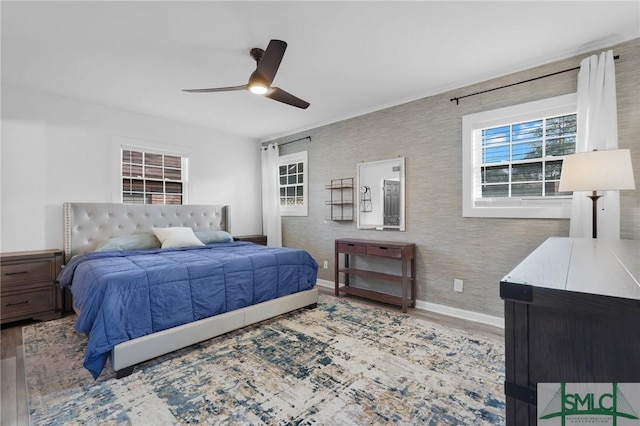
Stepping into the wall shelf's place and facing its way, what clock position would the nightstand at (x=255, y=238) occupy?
The nightstand is roughly at 2 o'clock from the wall shelf.

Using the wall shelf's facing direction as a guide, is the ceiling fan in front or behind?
in front

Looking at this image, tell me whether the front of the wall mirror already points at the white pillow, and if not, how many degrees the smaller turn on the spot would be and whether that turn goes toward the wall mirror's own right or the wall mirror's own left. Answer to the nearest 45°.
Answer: approximately 45° to the wall mirror's own right

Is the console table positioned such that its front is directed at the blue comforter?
yes

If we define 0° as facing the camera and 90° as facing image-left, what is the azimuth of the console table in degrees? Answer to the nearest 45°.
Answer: approximately 45°

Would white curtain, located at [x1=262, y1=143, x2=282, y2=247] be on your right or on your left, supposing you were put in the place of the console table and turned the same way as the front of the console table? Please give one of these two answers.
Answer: on your right

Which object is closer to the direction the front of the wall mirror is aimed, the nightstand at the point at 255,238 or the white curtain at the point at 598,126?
the nightstand

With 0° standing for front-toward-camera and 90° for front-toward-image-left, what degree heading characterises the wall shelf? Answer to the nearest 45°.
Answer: approximately 45°

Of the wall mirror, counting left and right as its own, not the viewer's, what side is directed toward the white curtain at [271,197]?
right

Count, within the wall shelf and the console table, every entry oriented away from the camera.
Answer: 0

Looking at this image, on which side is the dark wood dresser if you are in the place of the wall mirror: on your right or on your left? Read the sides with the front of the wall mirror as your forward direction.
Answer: on your left

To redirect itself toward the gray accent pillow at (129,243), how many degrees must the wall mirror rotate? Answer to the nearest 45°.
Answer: approximately 45° to its right

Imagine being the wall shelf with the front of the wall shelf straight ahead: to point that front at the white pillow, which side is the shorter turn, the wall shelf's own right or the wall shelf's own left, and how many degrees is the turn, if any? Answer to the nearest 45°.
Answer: approximately 45° to the wall shelf's own right
